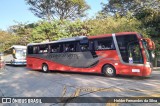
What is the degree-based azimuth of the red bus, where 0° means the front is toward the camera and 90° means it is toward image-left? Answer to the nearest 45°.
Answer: approximately 315°

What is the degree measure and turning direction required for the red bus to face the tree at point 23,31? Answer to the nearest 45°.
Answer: approximately 180°

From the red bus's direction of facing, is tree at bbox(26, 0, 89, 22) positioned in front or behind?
behind
